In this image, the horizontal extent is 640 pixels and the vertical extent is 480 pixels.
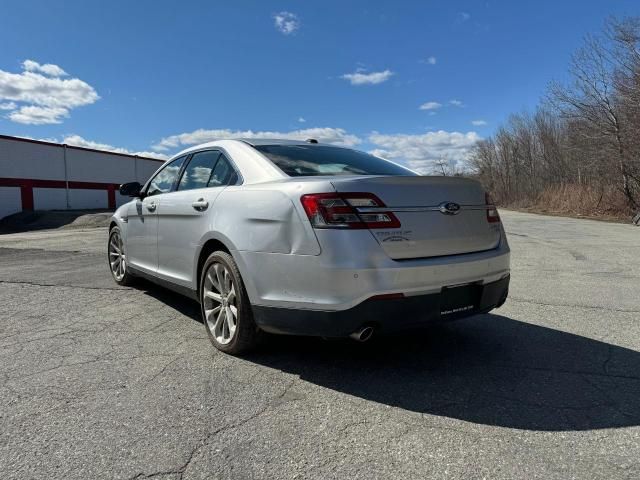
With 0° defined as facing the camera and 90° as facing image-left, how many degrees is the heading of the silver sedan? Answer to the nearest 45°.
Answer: approximately 135°

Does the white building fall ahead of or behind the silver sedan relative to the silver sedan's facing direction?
ahead
